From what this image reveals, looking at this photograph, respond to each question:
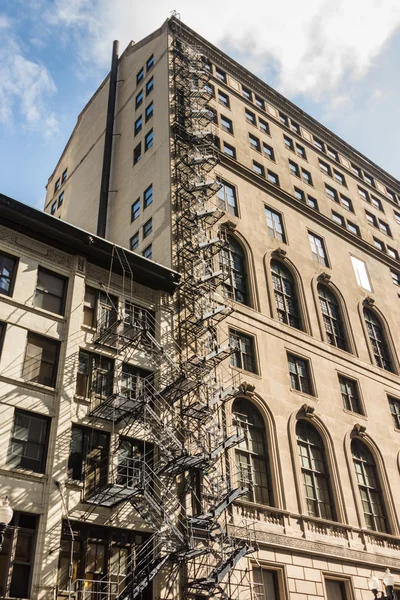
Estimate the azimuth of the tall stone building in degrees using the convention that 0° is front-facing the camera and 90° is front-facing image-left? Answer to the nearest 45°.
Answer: approximately 315°

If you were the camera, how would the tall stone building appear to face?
facing the viewer and to the right of the viewer
